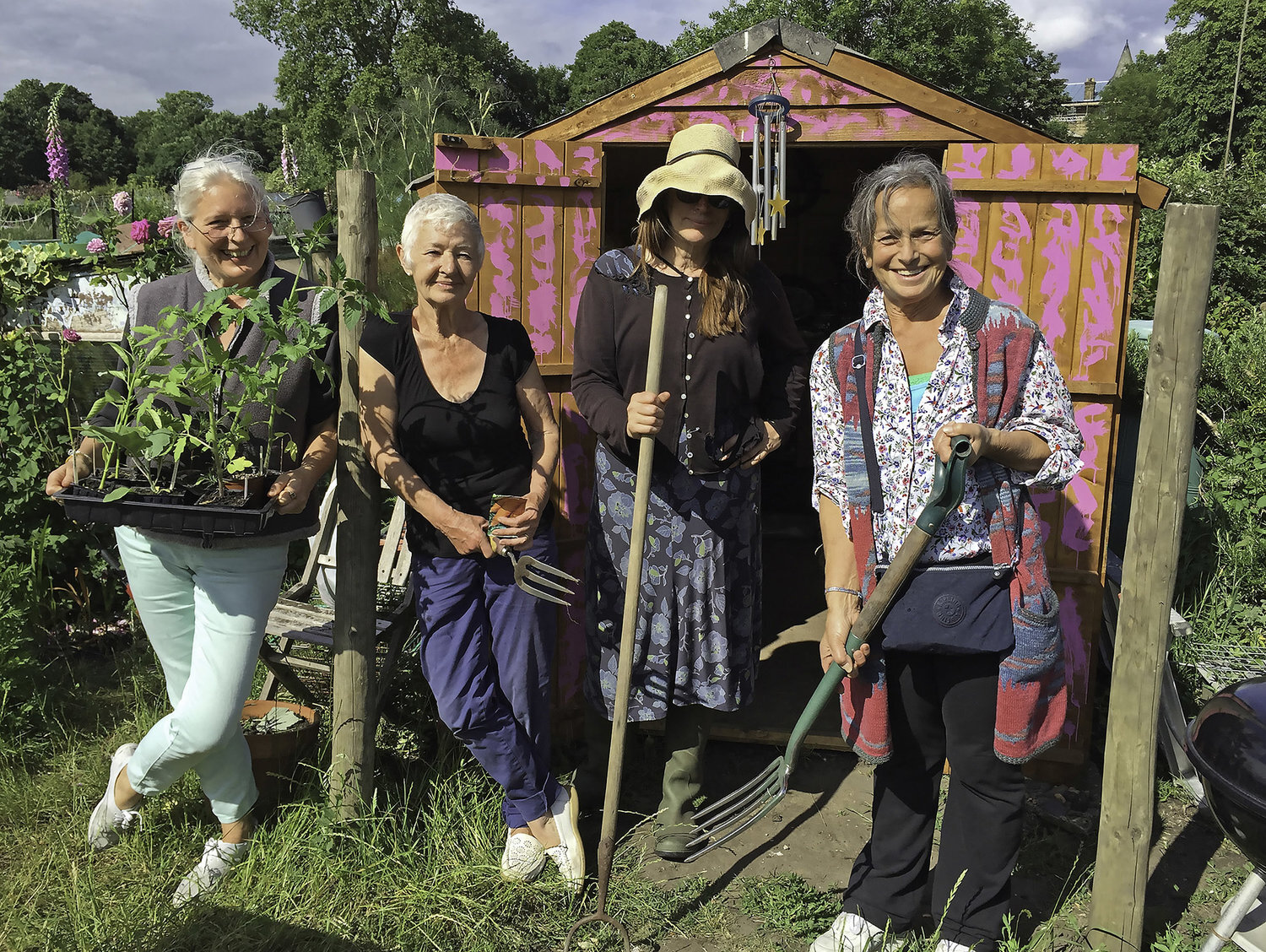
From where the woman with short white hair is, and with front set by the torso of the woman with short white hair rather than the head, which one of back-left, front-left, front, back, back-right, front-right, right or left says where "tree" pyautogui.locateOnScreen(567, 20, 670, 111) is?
back

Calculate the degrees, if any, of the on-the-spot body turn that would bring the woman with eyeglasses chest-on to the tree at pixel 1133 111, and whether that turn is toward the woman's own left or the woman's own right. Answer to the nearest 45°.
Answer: approximately 135° to the woman's own left

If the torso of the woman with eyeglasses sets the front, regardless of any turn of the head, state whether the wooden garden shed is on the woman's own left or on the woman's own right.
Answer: on the woman's own left

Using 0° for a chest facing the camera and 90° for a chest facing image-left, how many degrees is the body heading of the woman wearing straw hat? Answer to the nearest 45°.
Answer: approximately 0°

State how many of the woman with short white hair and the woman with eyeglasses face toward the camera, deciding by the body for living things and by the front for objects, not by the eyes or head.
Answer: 2

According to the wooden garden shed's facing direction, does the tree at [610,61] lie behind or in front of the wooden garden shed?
behind

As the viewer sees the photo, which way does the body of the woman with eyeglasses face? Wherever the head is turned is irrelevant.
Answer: toward the camera

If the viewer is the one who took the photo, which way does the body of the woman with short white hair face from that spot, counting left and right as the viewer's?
facing the viewer
